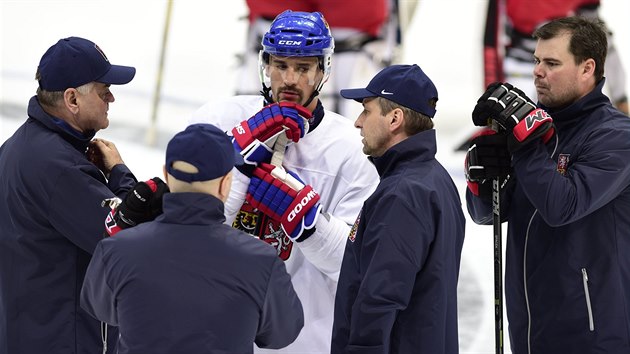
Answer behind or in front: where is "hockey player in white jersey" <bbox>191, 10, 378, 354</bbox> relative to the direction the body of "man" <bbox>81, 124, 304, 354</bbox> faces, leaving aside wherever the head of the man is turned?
in front

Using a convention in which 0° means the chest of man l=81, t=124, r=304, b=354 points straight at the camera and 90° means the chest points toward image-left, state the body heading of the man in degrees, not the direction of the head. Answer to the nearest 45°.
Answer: approximately 180°
